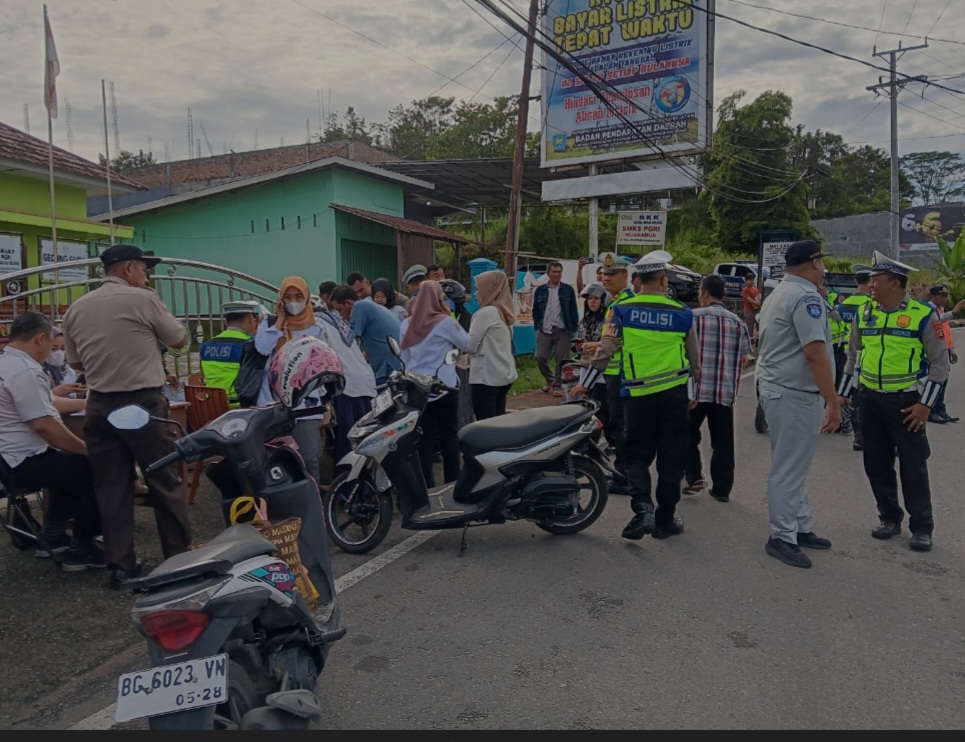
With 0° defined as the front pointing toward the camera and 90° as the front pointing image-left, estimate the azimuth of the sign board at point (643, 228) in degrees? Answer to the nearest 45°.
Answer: approximately 0°

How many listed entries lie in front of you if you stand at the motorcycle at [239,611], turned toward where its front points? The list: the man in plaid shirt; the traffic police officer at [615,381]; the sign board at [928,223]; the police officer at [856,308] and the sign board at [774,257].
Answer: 5

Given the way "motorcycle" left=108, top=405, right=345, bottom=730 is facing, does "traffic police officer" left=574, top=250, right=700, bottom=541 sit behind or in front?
in front

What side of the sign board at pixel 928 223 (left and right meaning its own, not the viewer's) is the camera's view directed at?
front

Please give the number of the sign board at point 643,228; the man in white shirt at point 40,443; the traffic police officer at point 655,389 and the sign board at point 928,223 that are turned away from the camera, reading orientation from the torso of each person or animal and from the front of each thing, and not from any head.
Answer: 1

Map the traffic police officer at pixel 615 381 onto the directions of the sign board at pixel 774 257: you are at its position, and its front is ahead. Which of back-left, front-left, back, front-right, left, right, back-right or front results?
front

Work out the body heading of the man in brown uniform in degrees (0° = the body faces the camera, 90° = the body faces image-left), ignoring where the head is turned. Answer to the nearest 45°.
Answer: approximately 225°

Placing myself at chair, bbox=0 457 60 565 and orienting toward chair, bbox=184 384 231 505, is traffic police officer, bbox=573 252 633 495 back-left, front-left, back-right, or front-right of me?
front-right

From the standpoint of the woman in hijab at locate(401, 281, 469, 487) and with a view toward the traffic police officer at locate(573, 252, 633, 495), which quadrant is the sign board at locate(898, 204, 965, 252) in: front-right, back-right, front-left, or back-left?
front-left

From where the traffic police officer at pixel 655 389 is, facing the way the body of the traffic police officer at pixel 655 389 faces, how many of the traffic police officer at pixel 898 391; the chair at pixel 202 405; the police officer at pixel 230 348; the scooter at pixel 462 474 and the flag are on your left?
4

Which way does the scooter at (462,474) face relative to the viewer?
to the viewer's left

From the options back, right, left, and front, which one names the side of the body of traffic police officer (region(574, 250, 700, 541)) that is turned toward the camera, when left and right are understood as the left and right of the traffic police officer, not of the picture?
back

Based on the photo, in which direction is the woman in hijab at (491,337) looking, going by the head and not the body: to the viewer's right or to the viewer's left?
to the viewer's left

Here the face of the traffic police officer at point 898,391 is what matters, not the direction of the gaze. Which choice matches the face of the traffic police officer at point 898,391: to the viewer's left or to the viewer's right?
to the viewer's left

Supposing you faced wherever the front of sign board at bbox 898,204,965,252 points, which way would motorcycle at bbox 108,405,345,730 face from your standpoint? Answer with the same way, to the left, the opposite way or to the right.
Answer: the opposite way

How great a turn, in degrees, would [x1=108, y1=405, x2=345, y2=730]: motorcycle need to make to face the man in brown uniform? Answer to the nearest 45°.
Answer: approximately 45° to its left

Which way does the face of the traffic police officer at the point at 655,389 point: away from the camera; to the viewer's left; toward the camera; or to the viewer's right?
away from the camera

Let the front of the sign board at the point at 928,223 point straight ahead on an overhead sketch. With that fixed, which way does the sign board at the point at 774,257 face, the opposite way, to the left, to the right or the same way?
the same way
